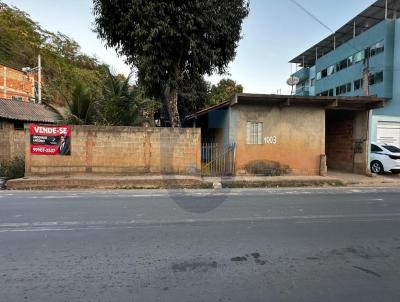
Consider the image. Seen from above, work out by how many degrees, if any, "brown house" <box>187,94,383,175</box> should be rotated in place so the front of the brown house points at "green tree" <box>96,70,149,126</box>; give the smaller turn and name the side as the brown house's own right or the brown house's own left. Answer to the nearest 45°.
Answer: approximately 90° to the brown house's own right

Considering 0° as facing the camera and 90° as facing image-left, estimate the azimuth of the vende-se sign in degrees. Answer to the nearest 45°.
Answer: approximately 0°

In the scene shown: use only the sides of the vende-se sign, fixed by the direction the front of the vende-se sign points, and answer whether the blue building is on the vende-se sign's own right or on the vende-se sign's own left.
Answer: on the vende-se sign's own left
